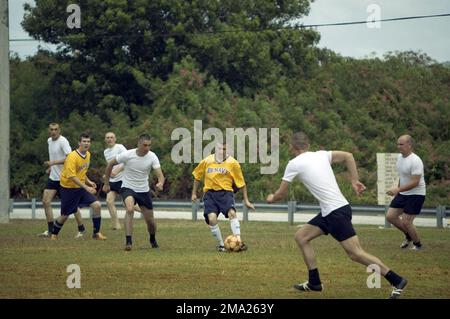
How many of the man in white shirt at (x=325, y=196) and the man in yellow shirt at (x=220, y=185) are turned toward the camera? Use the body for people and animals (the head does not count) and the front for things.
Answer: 1

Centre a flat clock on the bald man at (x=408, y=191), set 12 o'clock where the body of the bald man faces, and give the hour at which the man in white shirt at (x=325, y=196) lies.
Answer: The man in white shirt is roughly at 11 o'clock from the bald man.

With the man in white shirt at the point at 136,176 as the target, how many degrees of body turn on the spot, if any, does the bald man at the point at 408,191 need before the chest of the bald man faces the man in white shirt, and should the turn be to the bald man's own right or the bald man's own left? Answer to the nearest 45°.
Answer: approximately 45° to the bald man's own right

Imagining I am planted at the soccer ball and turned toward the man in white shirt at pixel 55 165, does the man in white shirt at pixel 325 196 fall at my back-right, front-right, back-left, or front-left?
back-left

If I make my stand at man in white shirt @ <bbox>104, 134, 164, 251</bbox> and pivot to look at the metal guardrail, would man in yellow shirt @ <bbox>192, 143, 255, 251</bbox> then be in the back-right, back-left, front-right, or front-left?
front-right

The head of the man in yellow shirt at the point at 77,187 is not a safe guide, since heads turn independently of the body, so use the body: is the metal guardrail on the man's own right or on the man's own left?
on the man's own left

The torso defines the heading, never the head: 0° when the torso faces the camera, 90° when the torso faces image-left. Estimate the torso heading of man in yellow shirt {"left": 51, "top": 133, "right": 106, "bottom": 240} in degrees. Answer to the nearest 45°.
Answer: approximately 315°

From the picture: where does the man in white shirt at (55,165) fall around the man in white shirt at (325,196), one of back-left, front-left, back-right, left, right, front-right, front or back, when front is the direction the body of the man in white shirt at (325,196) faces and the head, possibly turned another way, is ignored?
front

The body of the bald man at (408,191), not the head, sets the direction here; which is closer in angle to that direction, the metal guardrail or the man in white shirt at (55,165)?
the man in white shirt

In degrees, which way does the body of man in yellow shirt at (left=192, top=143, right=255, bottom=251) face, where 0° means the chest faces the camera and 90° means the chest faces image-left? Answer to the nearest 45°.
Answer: approximately 0°

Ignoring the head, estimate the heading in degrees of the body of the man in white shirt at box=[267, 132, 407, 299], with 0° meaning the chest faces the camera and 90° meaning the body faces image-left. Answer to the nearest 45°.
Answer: approximately 135°

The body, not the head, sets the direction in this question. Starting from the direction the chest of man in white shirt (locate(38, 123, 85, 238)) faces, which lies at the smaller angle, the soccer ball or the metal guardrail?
the soccer ball

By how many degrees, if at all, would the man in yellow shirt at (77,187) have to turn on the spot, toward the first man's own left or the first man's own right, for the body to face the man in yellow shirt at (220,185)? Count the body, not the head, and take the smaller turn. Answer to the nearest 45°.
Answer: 0° — they already face them

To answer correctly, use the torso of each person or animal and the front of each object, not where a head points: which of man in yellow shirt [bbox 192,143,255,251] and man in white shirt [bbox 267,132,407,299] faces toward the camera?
the man in yellow shirt
